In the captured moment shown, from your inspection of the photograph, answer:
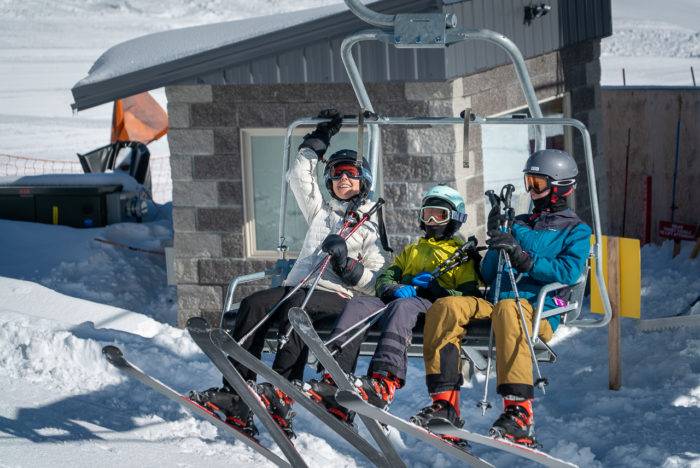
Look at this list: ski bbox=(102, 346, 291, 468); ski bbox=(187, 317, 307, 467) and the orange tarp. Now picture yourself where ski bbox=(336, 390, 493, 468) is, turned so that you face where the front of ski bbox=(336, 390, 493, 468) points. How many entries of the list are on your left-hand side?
0

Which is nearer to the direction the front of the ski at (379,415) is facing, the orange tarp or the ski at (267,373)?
the ski

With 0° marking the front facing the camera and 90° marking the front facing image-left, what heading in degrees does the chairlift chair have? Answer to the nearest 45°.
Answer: approximately 45°

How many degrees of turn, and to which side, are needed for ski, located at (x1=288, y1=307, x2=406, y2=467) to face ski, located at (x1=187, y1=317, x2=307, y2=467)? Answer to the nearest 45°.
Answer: approximately 90° to its right

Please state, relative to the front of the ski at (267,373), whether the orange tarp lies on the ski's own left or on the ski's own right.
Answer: on the ski's own right

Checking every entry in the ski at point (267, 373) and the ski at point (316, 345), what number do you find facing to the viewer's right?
0

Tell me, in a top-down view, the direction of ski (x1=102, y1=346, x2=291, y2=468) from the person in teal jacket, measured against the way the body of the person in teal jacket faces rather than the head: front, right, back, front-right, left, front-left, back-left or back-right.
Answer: front-right

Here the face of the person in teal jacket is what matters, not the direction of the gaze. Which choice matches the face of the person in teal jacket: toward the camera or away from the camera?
toward the camera

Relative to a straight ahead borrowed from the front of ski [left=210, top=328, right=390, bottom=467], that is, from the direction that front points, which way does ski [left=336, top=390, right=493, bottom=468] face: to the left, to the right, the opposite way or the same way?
the same way

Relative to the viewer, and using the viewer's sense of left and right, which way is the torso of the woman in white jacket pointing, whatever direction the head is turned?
facing the viewer and to the left of the viewer

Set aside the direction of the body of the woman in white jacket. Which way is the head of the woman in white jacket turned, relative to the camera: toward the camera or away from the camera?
toward the camera

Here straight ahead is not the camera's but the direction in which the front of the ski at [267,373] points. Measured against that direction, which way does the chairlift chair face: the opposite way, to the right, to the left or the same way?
the same way

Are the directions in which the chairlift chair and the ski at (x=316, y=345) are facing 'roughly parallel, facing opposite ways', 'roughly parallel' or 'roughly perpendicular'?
roughly parallel

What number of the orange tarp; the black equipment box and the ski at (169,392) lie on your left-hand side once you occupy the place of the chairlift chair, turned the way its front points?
0

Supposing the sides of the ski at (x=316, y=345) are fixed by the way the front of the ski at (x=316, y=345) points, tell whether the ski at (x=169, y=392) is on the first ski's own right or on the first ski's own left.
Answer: on the first ski's own right

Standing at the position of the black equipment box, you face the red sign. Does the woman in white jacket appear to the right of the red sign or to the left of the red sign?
right
